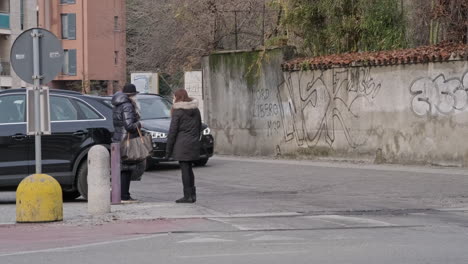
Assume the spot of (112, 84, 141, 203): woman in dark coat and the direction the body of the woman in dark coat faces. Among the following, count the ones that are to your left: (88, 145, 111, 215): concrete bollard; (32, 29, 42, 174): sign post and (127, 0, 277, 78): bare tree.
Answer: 1

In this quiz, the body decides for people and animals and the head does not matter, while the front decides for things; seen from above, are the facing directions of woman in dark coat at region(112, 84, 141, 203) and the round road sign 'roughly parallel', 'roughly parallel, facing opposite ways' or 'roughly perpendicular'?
roughly perpendicular

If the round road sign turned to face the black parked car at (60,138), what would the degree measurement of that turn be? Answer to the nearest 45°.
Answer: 0° — it already faces it

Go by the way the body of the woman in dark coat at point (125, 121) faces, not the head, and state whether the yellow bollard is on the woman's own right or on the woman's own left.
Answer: on the woman's own right

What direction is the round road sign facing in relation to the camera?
away from the camera

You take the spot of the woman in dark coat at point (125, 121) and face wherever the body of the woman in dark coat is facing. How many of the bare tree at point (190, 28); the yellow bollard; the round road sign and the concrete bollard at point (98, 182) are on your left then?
1

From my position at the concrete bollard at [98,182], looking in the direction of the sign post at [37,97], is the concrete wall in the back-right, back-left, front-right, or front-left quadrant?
back-right

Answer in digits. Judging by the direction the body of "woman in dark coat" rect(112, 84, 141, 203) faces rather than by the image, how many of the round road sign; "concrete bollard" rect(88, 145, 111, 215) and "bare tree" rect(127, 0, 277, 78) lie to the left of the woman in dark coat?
1

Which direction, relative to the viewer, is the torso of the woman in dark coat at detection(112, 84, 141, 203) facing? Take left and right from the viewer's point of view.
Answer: facing to the right of the viewer
